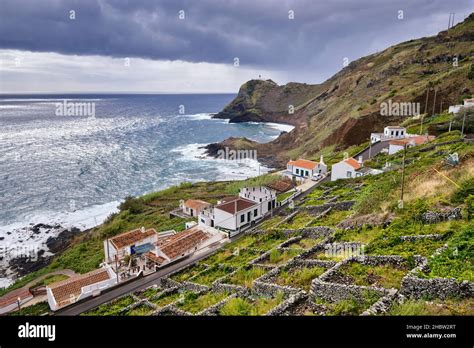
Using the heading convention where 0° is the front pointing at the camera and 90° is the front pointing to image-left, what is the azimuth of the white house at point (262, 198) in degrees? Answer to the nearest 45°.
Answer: approximately 315°

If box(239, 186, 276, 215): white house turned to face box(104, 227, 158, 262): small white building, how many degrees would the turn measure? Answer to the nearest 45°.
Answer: approximately 90° to its right

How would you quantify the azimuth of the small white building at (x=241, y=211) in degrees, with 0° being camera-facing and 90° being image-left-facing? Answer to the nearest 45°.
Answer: approximately 315°

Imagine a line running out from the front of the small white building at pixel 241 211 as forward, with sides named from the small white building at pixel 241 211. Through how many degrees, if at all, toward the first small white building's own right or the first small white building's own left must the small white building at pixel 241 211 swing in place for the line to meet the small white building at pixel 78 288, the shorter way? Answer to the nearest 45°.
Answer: approximately 90° to the first small white building's own right
